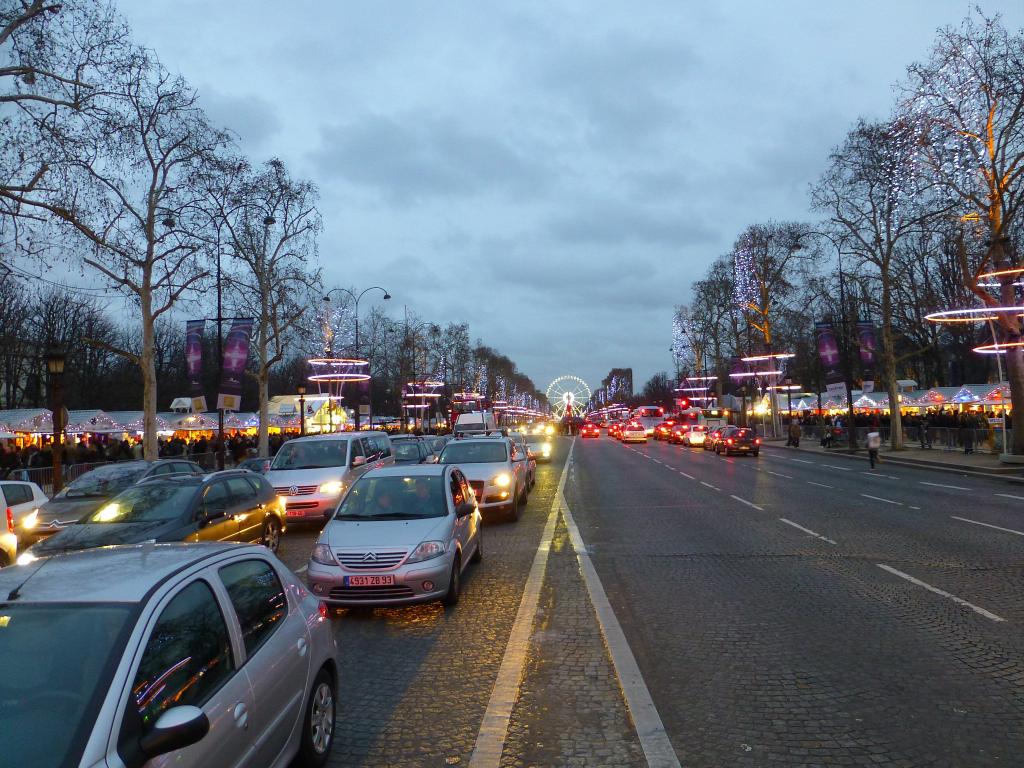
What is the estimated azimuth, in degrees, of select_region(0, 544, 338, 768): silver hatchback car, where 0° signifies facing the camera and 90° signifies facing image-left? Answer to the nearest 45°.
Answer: approximately 45°

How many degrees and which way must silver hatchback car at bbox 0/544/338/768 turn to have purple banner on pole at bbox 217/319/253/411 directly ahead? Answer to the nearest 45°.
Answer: approximately 135° to its right

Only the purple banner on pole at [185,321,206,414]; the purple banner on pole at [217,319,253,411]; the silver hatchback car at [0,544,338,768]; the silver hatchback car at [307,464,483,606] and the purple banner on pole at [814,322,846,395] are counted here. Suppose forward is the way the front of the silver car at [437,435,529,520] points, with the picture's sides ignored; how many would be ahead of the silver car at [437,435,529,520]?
2

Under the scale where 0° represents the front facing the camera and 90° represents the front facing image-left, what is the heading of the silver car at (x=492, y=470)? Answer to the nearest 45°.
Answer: approximately 0°

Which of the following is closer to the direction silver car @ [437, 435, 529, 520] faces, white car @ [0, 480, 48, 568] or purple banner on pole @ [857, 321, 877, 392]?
the white car

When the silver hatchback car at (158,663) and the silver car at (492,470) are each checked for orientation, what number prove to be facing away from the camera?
0

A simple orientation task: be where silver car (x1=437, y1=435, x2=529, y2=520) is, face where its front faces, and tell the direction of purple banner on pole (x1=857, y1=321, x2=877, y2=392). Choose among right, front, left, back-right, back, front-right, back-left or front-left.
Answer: back-left

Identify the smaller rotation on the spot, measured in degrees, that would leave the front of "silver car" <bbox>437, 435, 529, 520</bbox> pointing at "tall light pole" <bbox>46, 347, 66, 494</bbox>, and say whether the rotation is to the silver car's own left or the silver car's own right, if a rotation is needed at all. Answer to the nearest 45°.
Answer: approximately 90° to the silver car's own right

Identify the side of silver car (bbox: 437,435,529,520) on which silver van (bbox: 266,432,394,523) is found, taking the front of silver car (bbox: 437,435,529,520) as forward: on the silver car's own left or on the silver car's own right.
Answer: on the silver car's own right

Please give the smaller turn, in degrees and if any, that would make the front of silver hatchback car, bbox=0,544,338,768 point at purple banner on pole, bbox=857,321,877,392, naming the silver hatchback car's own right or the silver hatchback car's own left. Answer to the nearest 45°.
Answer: approximately 180°

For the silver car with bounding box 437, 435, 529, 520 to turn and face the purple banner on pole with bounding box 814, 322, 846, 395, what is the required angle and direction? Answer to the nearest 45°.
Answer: approximately 135° to its left

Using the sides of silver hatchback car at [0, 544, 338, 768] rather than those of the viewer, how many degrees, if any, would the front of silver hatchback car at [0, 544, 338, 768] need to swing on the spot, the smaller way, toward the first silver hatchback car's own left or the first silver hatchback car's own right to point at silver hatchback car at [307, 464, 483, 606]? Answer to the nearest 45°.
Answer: approximately 180°
